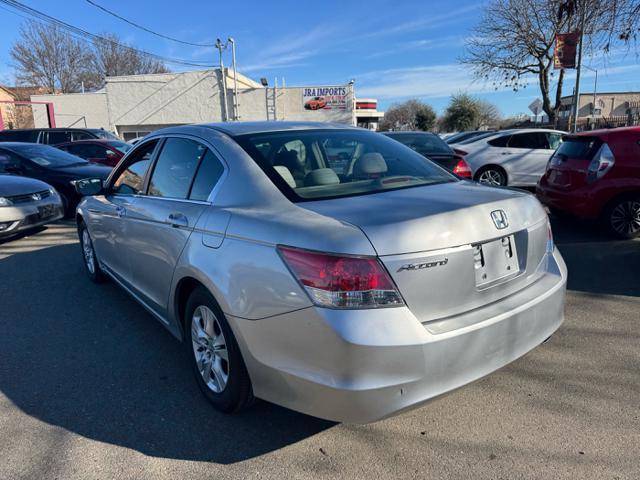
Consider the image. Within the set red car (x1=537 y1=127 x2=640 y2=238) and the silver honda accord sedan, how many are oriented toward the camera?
0

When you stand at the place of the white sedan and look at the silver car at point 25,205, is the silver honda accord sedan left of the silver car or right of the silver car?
left

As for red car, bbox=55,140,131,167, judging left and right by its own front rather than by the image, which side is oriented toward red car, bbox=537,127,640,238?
front

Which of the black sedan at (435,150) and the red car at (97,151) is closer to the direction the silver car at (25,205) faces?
the black sedan

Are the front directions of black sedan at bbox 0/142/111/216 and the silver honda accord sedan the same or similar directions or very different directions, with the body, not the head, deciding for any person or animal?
very different directions

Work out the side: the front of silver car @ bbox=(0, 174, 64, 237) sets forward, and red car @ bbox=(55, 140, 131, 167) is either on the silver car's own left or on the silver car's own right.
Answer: on the silver car's own left

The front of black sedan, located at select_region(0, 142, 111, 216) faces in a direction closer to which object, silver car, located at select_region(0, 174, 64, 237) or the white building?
the silver car
